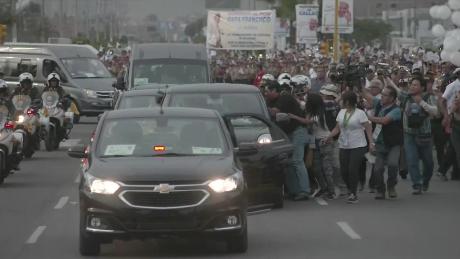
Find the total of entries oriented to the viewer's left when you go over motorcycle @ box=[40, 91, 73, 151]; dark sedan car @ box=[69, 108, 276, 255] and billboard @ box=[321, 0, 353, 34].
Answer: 0

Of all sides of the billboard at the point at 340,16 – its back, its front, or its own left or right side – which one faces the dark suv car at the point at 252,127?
front

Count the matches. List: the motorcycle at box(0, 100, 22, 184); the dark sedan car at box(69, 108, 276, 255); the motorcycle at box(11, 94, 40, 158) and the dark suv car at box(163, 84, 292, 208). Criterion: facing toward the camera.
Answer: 4

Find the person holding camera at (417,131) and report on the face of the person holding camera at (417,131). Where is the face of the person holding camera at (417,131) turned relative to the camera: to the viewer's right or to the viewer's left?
to the viewer's left

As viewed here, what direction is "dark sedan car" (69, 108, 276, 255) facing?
toward the camera

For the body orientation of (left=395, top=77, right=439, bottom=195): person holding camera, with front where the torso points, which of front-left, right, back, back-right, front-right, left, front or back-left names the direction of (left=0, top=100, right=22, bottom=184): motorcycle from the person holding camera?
front-right

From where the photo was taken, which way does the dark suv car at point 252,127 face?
toward the camera

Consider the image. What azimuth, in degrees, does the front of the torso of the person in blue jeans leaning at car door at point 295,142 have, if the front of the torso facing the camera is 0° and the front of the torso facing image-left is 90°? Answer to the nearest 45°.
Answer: approximately 90°

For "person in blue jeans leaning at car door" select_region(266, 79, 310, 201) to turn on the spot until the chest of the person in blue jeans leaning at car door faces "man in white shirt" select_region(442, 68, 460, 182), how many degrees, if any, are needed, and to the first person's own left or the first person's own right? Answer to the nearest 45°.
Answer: approximately 135° to the first person's own right

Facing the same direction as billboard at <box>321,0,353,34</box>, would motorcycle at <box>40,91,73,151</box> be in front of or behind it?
in front

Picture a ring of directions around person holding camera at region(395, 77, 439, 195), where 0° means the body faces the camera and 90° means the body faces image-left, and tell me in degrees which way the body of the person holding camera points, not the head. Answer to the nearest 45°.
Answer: approximately 45°

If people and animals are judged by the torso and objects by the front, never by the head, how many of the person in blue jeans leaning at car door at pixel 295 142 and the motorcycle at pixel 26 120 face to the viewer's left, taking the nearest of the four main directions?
1

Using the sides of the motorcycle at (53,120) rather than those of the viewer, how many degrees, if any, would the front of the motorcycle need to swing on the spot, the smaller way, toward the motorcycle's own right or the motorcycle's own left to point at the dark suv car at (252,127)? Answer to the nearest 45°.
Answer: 0° — it already faces it

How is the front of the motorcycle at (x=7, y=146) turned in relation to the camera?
facing the viewer
